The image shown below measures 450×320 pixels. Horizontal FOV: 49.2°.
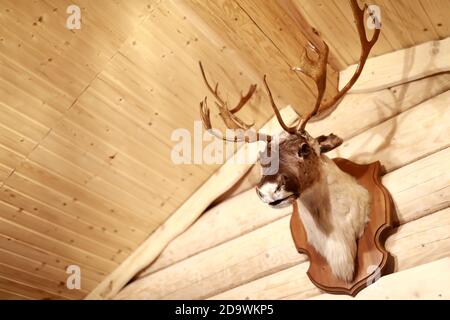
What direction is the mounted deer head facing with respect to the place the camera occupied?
facing the viewer and to the left of the viewer

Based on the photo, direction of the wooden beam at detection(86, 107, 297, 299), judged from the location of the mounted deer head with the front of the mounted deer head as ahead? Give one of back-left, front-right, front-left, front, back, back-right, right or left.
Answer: right
